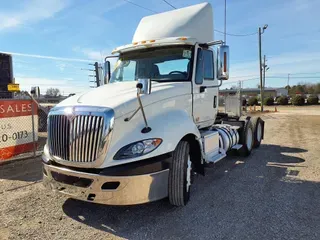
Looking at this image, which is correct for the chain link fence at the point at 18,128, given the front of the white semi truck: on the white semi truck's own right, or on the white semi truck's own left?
on the white semi truck's own right

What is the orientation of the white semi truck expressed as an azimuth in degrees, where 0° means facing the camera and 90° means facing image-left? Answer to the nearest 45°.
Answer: approximately 45°
